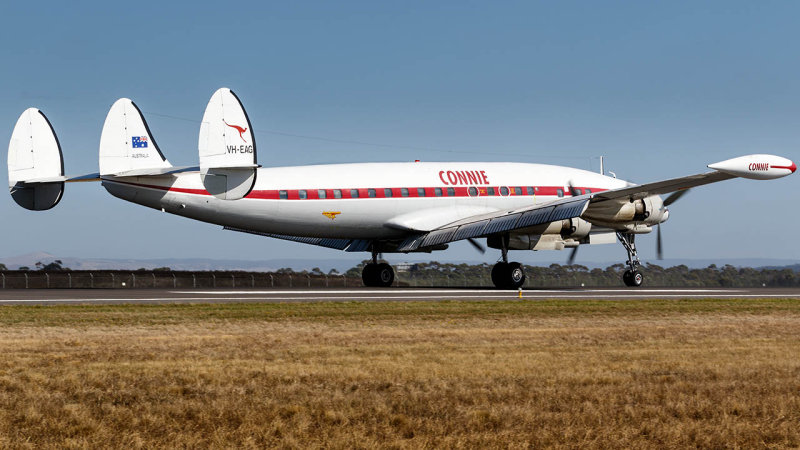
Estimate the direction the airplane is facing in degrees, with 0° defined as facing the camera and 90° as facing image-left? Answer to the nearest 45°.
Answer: approximately 225°
